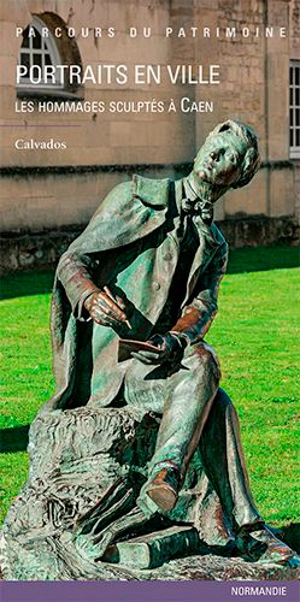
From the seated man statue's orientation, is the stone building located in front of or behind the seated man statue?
behind
